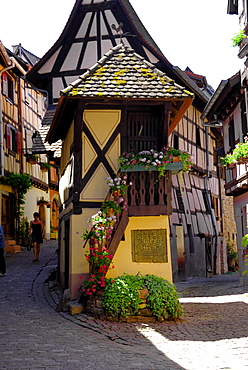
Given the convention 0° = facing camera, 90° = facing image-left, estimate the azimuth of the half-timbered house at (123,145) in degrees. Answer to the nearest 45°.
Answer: approximately 0°

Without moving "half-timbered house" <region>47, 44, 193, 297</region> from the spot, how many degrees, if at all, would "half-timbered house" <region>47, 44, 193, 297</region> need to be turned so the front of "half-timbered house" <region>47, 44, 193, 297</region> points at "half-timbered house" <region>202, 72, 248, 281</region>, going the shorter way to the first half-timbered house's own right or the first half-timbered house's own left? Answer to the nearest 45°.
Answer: approximately 135° to the first half-timbered house's own left

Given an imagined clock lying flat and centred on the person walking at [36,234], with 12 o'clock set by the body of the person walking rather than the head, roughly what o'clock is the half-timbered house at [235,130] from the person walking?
The half-timbered house is roughly at 10 o'clock from the person walking.

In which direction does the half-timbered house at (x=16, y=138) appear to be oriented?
to the viewer's right
